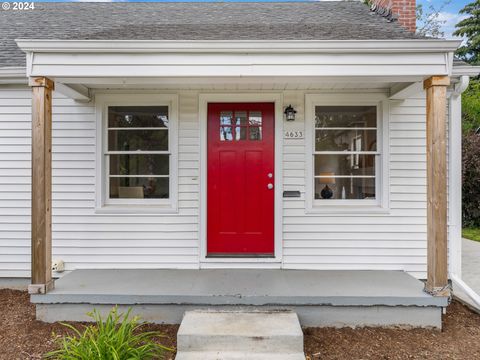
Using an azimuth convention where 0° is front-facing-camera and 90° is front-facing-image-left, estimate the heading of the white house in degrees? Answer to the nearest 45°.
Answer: approximately 0°

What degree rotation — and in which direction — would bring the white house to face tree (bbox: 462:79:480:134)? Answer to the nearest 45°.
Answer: approximately 135° to its left

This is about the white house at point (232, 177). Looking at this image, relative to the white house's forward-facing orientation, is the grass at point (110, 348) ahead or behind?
ahead

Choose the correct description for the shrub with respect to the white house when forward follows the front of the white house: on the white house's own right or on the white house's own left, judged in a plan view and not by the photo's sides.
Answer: on the white house's own left

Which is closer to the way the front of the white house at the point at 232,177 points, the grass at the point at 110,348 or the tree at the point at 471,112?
the grass

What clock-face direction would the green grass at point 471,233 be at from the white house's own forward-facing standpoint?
The green grass is roughly at 8 o'clock from the white house.

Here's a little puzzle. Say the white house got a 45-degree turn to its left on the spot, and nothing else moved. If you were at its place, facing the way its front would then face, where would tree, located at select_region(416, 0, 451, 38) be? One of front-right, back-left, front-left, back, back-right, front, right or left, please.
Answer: left
